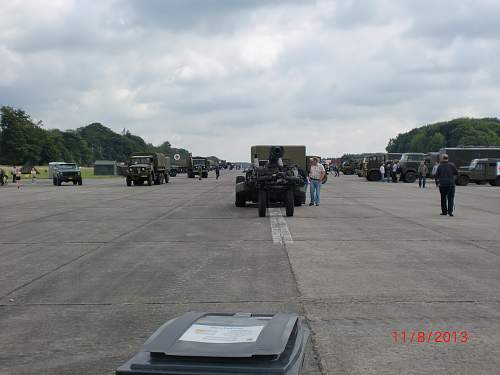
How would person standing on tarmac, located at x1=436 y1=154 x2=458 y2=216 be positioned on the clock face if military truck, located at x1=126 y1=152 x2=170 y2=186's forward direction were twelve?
The person standing on tarmac is roughly at 10 o'clock from the military truck.

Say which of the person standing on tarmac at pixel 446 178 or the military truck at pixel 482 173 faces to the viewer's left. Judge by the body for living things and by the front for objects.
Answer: the military truck

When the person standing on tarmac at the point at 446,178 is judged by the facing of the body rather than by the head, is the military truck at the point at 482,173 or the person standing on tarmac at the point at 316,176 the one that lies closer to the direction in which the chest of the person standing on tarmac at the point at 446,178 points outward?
the military truck

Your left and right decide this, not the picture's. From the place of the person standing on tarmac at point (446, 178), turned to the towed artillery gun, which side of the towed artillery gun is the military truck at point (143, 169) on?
right

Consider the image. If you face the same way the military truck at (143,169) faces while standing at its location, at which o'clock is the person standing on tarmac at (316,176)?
The person standing on tarmac is roughly at 10 o'clock from the military truck.

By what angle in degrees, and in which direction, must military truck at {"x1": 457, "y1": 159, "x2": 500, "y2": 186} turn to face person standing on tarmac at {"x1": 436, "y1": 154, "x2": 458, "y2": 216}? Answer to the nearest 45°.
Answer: approximately 90° to its left

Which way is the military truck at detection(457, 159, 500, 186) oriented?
to the viewer's left

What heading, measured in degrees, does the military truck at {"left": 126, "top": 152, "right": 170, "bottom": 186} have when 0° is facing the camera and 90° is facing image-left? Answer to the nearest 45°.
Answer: approximately 45°

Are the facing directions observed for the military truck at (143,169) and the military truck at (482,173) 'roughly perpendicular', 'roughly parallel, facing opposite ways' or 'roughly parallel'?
roughly perpendicular

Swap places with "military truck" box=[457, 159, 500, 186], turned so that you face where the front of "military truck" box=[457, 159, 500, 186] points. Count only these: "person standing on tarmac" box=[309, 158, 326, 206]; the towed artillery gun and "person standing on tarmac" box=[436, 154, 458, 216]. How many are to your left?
3

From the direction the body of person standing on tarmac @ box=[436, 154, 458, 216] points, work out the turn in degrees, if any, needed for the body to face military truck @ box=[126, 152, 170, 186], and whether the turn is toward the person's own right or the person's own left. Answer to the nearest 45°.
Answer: approximately 45° to the person's own left

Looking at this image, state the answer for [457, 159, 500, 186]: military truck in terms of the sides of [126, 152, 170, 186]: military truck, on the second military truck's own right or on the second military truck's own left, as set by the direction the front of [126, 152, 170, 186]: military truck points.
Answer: on the second military truck's own left

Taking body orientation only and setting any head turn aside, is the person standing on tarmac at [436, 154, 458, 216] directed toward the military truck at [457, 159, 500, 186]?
yes

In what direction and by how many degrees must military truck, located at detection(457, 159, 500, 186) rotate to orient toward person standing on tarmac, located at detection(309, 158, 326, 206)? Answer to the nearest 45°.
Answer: approximately 90° to its left

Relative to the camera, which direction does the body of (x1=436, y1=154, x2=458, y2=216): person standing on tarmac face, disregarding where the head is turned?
away from the camera
